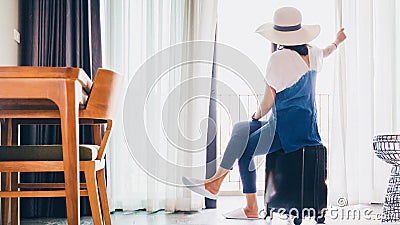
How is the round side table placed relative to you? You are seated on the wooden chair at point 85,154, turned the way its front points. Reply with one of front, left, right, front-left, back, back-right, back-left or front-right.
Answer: back

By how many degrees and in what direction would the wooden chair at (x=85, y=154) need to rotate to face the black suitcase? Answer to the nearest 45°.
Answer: approximately 180°

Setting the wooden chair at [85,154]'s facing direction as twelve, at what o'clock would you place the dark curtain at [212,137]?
The dark curtain is roughly at 4 o'clock from the wooden chair.

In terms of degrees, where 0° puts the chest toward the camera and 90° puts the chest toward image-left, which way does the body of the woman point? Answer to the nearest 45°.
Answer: approximately 135°

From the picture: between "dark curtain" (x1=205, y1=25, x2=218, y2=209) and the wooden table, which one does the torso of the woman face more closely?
the dark curtain

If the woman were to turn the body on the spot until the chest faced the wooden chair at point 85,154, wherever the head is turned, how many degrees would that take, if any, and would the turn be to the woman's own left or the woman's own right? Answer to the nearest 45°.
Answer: approximately 90° to the woman's own left

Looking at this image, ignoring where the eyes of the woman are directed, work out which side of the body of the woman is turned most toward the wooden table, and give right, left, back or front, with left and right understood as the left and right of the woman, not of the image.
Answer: left

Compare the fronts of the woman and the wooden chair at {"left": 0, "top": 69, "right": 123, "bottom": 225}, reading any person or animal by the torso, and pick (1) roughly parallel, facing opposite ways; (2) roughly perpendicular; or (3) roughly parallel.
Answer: roughly perpendicular

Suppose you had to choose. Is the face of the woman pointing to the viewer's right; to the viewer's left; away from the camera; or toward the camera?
away from the camera

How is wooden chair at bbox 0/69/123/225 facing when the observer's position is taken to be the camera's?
facing to the left of the viewer
